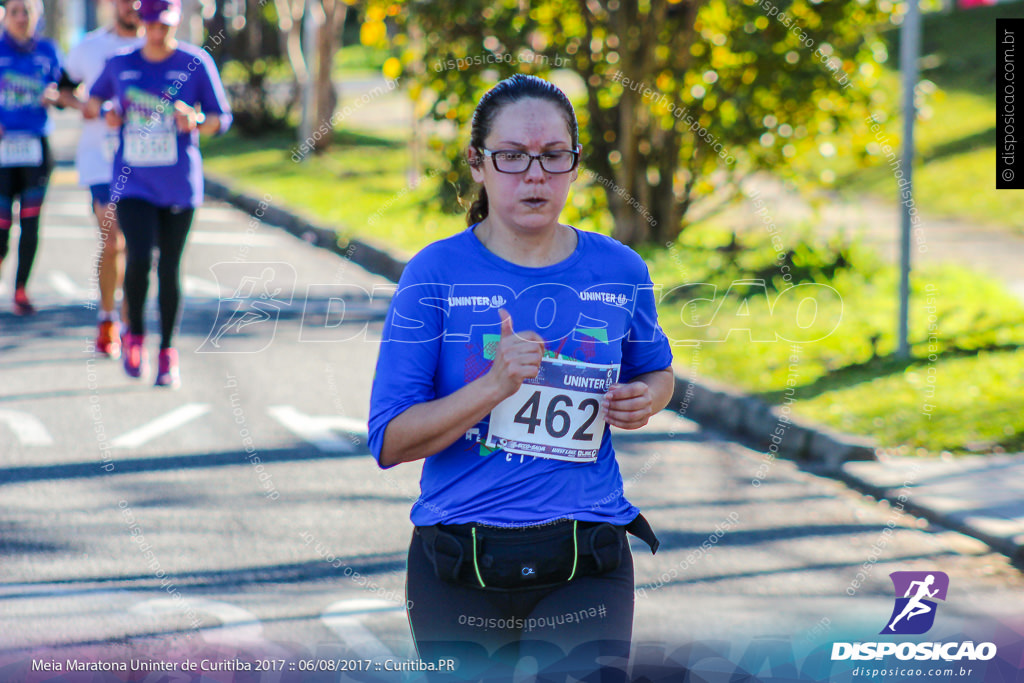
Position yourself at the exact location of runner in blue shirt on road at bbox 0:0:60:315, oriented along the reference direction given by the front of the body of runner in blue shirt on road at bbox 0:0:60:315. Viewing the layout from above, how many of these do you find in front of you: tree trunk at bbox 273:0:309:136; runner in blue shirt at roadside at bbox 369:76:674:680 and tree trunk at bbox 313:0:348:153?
1

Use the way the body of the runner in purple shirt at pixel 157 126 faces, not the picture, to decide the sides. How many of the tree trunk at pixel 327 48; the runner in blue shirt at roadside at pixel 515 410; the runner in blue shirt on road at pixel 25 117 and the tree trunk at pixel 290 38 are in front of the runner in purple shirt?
1

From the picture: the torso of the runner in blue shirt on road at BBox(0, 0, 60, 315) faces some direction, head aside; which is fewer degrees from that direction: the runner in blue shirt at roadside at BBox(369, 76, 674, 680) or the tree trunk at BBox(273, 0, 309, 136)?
the runner in blue shirt at roadside

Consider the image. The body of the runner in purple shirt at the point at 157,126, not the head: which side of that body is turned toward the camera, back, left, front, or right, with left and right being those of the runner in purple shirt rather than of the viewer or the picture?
front

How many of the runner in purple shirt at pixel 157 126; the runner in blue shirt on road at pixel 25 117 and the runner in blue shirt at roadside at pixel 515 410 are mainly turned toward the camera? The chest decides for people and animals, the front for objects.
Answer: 3

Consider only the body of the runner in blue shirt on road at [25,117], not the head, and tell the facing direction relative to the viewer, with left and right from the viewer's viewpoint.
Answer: facing the viewer

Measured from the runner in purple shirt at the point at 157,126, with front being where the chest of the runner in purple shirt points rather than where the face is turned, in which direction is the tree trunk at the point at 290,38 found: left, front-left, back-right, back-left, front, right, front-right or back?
back

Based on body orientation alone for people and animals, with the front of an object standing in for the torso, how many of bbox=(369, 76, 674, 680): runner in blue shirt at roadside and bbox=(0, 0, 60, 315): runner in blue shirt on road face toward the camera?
2

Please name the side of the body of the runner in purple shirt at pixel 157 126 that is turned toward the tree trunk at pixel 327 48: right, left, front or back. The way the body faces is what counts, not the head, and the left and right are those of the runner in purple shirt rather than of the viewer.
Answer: back

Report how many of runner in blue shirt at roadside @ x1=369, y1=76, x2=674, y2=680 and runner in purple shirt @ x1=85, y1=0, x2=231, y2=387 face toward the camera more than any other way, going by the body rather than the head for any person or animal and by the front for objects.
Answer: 2

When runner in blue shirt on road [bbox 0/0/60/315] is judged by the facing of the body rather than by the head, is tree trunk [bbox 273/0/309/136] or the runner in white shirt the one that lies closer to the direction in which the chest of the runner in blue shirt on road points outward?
the runner in white shirt
